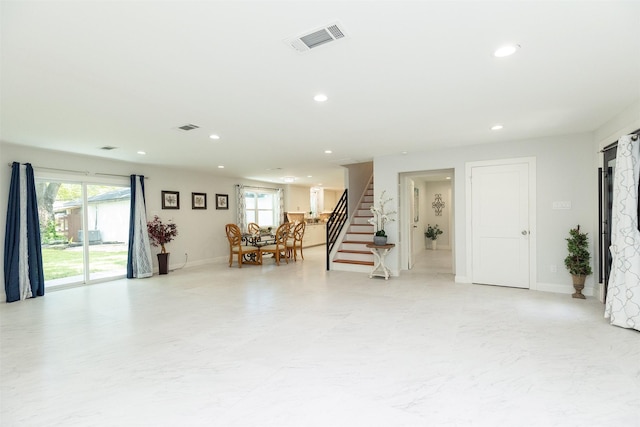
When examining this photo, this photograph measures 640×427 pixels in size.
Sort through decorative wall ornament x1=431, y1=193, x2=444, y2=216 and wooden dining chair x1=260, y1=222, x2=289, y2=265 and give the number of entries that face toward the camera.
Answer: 1

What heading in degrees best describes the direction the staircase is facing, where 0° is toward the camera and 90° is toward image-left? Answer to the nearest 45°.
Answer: approximately 0°

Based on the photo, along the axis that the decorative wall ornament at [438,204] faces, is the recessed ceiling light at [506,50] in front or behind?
in front

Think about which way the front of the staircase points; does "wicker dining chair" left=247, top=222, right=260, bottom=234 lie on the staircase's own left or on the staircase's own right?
on the staircase's own right

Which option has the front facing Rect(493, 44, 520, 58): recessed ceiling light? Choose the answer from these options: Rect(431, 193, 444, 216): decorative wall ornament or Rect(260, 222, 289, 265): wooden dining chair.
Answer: the decorative wall ornament

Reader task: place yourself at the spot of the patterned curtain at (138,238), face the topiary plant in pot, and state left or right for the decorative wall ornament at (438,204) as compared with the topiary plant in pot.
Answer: left

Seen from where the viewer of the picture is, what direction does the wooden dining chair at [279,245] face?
facing away from the viewer and to the left of the viewer

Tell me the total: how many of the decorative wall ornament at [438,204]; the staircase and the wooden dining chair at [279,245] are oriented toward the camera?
2

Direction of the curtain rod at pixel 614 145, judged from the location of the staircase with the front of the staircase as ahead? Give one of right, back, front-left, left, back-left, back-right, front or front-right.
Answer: front-left

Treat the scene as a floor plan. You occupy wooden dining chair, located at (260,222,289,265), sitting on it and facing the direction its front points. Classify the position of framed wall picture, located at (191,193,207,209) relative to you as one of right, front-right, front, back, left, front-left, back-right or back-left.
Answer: front-left

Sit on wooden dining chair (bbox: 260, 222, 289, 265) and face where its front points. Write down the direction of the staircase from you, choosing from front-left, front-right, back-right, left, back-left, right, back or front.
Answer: back

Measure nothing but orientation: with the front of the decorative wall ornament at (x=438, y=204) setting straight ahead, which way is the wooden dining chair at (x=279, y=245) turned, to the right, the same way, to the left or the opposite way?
to the right

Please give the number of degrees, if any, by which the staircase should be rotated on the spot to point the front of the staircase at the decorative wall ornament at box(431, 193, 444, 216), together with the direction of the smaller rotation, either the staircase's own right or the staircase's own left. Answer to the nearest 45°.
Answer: approximately 135° to the staircase's own left

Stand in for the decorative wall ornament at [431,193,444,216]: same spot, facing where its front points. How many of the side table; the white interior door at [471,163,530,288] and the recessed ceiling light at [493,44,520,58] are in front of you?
3

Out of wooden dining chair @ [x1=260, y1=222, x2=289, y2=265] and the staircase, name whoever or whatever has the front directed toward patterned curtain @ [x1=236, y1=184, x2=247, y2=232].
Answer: the wooden dining chair
